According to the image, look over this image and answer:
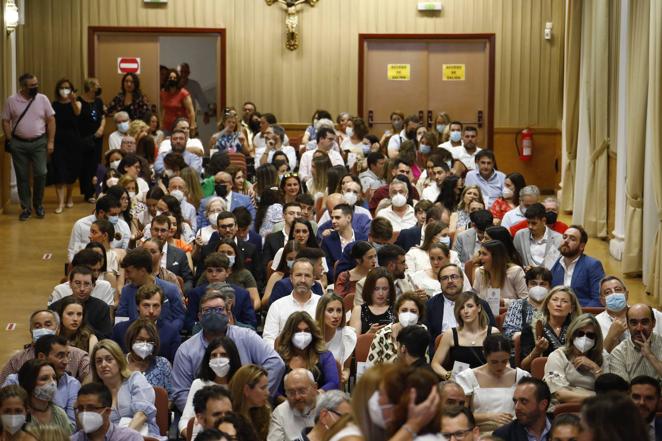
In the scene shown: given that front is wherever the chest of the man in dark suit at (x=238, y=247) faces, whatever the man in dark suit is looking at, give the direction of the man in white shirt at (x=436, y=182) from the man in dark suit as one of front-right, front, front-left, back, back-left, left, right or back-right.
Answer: back-left

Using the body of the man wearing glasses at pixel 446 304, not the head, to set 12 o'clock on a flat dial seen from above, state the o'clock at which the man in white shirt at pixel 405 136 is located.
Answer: The man in white shirt is roughly at 6 o'clock from the man wearing glasses.

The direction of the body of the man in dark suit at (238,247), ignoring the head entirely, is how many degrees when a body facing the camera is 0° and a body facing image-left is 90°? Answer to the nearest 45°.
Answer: approximately 0°

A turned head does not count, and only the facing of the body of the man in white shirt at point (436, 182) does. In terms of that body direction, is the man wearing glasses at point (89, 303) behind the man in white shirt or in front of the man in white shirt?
in front

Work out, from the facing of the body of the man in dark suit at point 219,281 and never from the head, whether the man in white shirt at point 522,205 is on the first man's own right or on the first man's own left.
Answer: on the first man's own left

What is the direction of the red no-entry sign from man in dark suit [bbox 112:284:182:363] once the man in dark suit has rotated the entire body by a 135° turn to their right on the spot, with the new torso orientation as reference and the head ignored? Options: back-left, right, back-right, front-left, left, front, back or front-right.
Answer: front-right

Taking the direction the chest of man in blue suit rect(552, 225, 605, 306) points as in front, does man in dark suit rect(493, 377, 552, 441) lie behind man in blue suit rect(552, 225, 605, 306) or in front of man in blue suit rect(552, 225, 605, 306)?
in front

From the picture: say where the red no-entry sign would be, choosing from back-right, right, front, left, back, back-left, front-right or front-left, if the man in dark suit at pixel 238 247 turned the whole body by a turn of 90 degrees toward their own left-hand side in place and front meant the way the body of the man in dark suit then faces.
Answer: left
